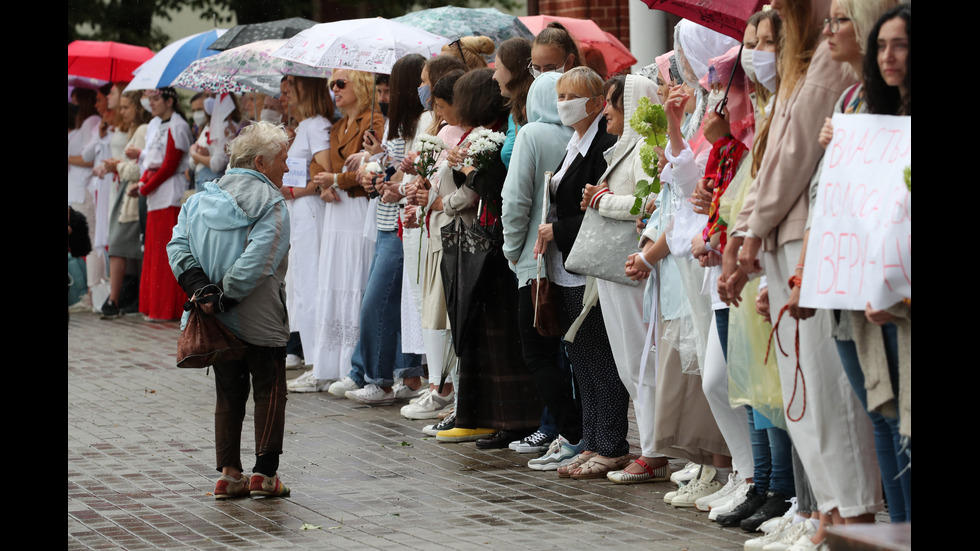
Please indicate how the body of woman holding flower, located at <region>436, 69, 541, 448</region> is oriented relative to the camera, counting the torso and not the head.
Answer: to the viewer's left

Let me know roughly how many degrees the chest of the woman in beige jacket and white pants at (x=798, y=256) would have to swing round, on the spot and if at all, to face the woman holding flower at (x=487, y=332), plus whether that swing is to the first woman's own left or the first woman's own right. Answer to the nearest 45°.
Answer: approximately 45° to the first woman's own right

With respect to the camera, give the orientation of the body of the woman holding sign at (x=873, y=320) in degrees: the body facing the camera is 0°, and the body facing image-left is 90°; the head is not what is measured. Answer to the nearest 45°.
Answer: approximately 45°

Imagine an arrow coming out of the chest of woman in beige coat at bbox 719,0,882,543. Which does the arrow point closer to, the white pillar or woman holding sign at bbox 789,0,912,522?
the white pillar

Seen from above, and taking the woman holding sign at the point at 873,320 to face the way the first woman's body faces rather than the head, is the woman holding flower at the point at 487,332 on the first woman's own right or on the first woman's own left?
on the first woman's own right

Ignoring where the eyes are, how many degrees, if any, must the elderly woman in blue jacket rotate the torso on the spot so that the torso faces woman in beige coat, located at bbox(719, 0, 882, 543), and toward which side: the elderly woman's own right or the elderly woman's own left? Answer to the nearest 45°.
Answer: approximately 90° to the elderly woman's own right

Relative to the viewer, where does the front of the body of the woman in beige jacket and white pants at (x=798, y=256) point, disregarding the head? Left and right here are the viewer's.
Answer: facing to the left of the viewer

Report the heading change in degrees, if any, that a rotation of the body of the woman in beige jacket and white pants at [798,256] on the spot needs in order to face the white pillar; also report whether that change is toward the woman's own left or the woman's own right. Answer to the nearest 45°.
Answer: approximately 90° to the woman's own right

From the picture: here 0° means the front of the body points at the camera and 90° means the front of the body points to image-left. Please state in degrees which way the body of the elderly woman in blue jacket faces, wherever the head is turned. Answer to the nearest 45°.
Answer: approximately 225°

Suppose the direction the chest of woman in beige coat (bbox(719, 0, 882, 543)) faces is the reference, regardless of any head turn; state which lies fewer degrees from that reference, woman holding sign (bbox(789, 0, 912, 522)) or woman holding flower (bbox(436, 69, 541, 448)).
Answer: the woman holding flower

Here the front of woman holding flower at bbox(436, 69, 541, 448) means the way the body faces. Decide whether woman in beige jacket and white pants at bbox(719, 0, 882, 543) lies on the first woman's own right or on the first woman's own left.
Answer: on the first woman's own left

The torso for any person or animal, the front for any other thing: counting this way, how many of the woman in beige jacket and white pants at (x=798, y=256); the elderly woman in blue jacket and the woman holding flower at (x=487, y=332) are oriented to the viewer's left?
2

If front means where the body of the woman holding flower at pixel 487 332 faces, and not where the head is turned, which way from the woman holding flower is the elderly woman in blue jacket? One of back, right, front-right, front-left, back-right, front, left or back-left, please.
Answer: front-left

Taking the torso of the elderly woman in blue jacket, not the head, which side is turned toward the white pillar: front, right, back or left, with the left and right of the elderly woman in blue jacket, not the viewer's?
front

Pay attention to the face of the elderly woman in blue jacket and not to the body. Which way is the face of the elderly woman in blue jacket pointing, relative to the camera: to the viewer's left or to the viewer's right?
to the viewer's right

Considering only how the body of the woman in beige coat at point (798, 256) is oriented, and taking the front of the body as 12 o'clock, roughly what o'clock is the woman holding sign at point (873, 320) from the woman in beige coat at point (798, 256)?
the woman holding sign at point (873, 320) is roughly at 8 o'clock from the woman in beige coat at point (798, 256).
